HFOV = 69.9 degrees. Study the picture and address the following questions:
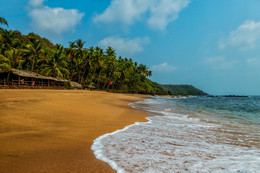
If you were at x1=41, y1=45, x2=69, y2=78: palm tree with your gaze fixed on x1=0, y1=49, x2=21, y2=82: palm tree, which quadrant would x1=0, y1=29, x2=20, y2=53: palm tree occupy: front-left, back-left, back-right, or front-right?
front-right

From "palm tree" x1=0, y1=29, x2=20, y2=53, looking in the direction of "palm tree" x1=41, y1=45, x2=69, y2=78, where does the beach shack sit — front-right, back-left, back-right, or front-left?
front-right

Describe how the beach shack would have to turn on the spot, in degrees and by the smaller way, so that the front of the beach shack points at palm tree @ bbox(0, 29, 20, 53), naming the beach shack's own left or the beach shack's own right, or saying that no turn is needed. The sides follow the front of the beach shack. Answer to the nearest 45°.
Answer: approximately 135° to the beach shack's own left

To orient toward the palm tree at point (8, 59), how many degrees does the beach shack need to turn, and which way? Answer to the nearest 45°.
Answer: approximately 180°

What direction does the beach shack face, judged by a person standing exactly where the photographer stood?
facing the viewer and to the right of the viewer
